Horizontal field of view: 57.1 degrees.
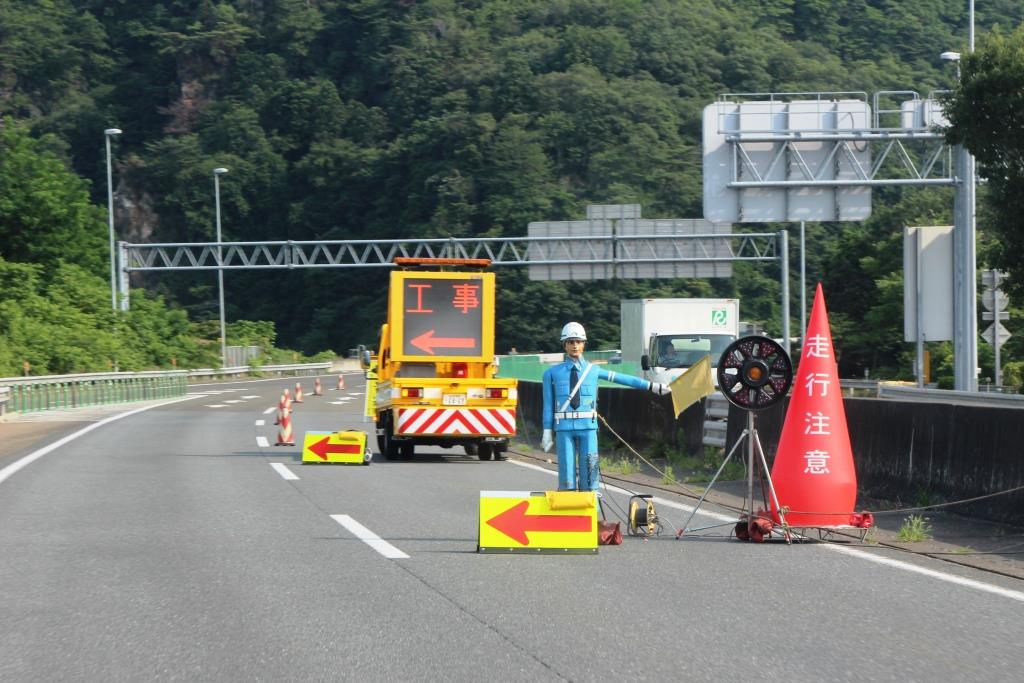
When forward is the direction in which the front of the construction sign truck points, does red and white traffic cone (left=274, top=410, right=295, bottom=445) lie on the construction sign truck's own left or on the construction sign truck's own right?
on the construction sign truck's own left

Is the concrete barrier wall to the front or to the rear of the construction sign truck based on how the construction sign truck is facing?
to the rear

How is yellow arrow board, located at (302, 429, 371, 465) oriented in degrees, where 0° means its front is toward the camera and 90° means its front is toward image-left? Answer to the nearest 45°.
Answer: approximately 0°

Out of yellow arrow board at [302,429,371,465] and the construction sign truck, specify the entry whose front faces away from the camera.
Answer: the construction sign truck

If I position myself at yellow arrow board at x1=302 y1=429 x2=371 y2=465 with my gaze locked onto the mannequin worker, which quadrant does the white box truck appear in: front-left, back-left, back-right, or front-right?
back-left

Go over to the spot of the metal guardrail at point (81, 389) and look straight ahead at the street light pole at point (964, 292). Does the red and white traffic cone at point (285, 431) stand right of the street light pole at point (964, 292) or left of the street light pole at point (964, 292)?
right

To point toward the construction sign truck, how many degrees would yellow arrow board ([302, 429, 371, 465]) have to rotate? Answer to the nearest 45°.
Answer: approximately 135° to its left

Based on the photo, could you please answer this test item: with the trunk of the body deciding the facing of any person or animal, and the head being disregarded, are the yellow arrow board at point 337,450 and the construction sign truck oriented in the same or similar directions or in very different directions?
very different directions

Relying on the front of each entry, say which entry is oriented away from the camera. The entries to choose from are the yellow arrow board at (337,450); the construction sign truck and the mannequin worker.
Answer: the construction sign truck

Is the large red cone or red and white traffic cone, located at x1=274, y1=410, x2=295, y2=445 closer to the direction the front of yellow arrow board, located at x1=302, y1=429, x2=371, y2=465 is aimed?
the large red cone

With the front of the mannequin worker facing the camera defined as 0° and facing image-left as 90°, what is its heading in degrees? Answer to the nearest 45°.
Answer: approximately 0°

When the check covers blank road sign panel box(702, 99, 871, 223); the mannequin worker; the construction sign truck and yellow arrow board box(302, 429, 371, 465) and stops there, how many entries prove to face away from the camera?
2

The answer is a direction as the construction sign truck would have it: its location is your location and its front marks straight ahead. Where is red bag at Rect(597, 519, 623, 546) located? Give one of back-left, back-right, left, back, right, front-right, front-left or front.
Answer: back

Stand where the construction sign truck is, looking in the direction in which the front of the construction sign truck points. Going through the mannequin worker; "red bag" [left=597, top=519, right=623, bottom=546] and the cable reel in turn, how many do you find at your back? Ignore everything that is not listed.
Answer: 3

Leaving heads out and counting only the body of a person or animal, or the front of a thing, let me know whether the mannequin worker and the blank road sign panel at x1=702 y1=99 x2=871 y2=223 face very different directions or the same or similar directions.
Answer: very different directions
